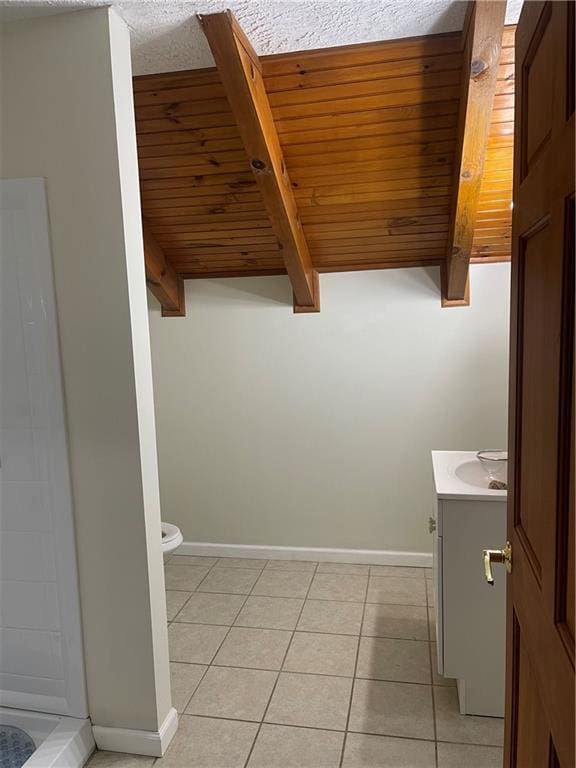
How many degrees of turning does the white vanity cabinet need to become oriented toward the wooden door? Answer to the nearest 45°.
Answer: approximately 90° to its left

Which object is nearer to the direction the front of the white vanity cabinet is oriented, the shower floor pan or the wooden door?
the shower floor pan

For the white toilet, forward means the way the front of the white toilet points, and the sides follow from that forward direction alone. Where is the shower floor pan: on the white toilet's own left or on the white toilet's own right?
on the white toilet's own right

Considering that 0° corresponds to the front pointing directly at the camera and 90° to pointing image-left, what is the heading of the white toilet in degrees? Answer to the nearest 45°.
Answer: approximately 270°

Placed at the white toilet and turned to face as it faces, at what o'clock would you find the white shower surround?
The white shower surround is roughly at 4 o'clock from the white toilet.

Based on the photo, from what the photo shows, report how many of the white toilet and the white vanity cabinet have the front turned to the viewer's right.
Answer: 1

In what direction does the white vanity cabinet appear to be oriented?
to the viewer's left
